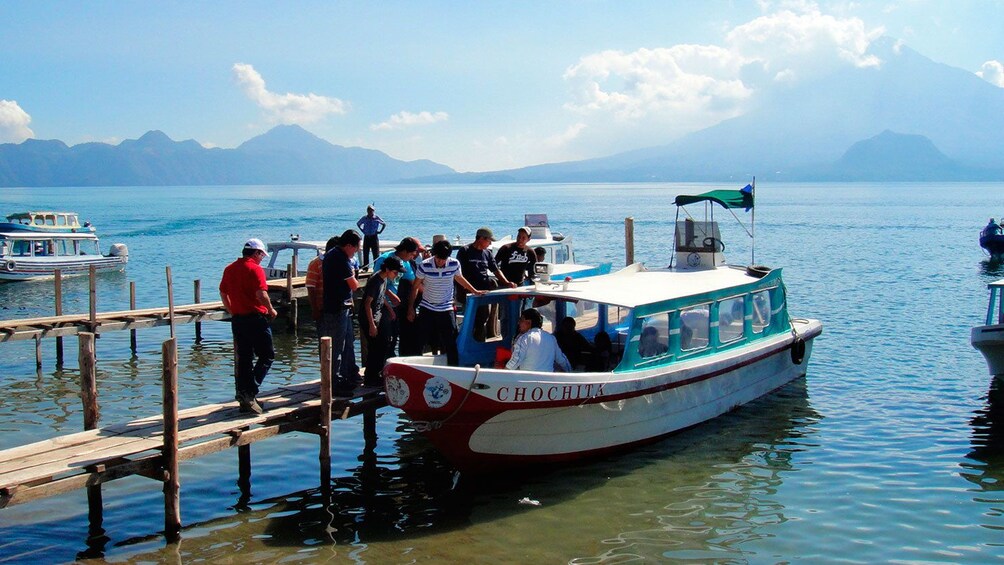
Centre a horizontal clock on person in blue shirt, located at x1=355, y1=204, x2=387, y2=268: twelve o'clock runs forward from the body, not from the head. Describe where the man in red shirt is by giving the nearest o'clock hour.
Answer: The man in red shirt is roughly at 12 o'clock from the person in blue shirt.

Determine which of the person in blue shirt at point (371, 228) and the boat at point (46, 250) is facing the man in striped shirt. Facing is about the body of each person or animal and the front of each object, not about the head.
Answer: the person in blue shirt

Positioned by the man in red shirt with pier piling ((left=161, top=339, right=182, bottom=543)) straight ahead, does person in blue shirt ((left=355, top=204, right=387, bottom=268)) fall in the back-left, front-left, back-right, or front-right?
back-right

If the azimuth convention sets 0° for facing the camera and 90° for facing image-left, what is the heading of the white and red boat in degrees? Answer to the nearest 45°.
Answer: approximately 45°

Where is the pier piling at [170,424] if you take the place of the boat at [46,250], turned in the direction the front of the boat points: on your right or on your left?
on your left

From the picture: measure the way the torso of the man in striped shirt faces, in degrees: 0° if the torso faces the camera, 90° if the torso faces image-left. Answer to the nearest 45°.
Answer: approximately 0°

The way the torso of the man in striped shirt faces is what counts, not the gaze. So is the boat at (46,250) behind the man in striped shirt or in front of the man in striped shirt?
behind

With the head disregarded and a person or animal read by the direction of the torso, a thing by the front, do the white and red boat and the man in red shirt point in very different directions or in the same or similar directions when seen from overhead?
very different directions

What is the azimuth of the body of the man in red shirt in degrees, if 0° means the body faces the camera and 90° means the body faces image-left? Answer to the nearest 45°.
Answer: approximately 225°

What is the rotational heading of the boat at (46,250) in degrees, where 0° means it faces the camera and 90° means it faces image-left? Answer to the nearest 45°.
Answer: approximately 90°
